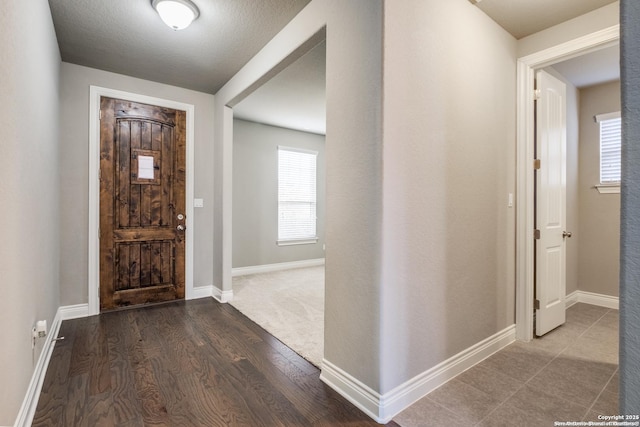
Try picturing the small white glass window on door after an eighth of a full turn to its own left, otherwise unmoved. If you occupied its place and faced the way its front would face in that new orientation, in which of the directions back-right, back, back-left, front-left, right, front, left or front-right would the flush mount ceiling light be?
front-right

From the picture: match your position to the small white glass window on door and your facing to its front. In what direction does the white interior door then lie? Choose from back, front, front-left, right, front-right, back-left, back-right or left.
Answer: front-left

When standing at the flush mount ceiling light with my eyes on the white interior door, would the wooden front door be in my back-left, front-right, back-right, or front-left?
back-left

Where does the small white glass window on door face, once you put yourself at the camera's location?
facing the viewer
